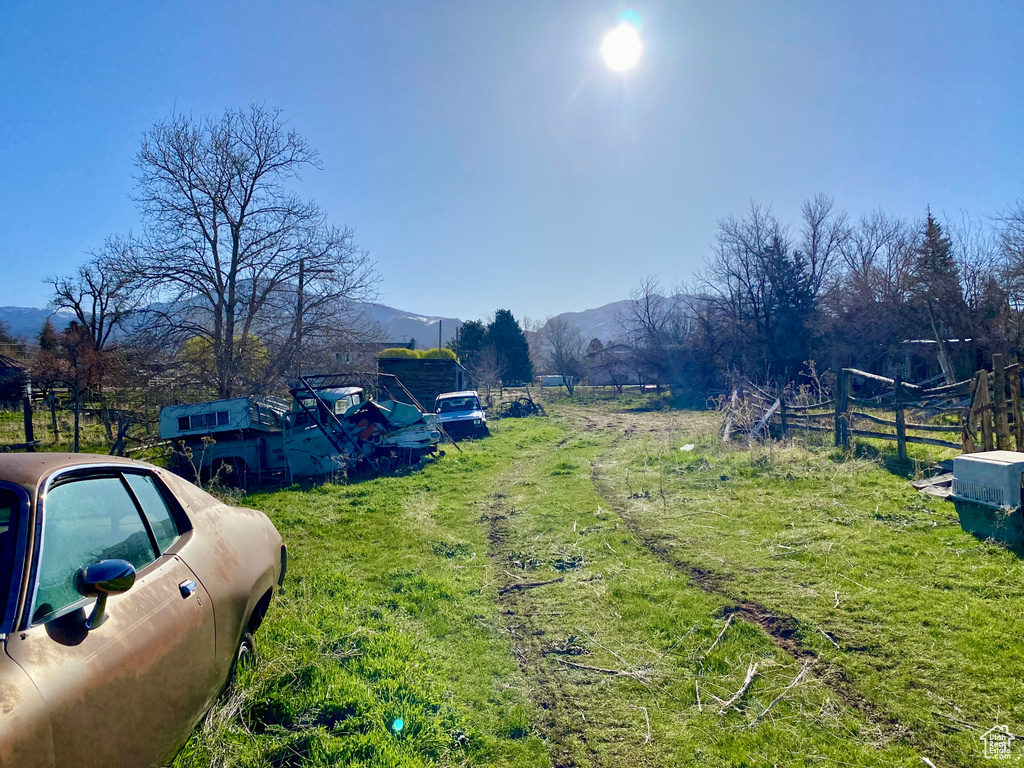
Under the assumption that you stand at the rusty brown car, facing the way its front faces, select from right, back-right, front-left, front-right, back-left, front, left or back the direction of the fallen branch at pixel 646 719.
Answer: back-left

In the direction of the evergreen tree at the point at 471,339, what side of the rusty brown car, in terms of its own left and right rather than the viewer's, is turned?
back

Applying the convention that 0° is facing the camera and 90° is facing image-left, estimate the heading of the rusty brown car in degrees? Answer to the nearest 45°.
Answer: approximately 45°

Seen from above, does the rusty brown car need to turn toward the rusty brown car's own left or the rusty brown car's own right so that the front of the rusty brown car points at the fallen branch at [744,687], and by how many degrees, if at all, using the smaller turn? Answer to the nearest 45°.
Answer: approximately 135° to the rusty brown car's own left

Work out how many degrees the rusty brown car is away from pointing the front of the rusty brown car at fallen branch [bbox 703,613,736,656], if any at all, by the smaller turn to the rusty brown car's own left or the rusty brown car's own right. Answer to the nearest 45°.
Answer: approximately 135° to the rusty brown car's own left

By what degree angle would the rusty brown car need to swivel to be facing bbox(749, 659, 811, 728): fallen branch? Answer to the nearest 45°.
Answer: approximately 135° to its left

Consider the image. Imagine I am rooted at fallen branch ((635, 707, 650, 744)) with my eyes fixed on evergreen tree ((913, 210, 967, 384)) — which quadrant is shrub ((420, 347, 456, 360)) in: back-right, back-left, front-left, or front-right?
front-left

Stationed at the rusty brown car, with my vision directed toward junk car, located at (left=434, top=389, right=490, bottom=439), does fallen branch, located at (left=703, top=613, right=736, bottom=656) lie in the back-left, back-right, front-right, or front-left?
front-right

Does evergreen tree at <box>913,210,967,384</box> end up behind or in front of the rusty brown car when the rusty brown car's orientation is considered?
behind

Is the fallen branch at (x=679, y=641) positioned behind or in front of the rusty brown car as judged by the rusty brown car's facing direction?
behind

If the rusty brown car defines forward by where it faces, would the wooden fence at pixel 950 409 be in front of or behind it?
behind
